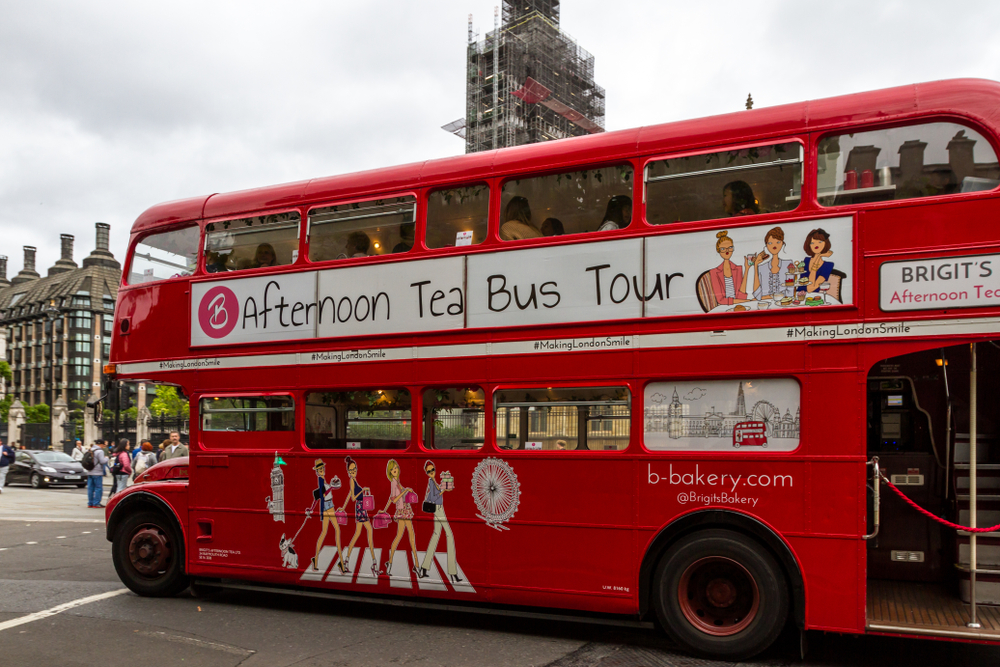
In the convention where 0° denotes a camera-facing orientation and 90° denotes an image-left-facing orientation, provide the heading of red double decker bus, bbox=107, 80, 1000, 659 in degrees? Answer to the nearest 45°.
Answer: approximately 135°

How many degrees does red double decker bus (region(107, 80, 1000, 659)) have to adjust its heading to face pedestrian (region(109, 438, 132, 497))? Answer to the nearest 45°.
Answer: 0° — it already faces them
